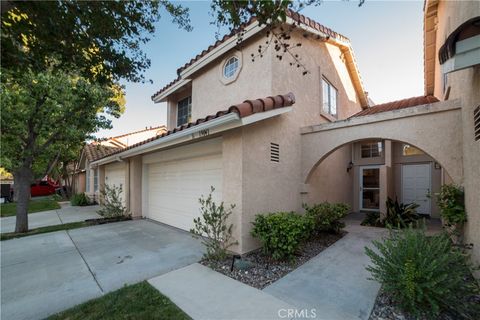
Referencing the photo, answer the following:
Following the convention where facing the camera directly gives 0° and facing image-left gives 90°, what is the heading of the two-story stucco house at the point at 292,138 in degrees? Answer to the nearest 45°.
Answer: approximately 45°

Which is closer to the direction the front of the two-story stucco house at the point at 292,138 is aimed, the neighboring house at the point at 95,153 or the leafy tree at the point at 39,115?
the leafy tree

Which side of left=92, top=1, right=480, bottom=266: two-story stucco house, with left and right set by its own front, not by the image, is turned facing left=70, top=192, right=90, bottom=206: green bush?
right

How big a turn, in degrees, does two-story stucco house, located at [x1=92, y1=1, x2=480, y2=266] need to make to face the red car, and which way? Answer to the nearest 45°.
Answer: approximately 90° to its right
